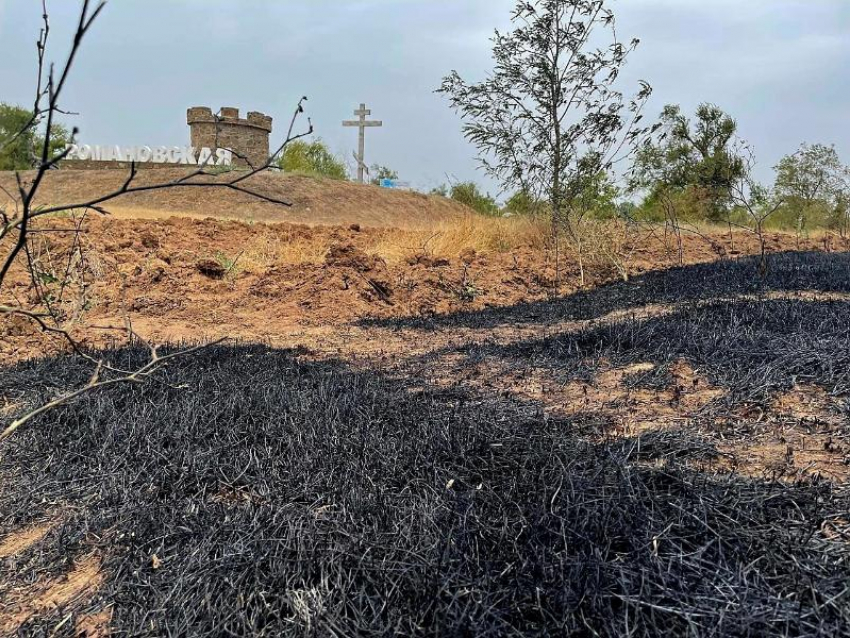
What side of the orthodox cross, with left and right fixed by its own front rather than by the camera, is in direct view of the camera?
front

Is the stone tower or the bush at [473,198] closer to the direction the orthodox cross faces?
the bush

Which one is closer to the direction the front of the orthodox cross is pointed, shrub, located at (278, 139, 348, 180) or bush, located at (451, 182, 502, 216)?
the bush

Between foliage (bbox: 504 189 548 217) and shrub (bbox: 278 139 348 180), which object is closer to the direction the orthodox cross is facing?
the foliage

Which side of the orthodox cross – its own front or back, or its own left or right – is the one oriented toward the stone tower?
right

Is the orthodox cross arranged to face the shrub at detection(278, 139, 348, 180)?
no
